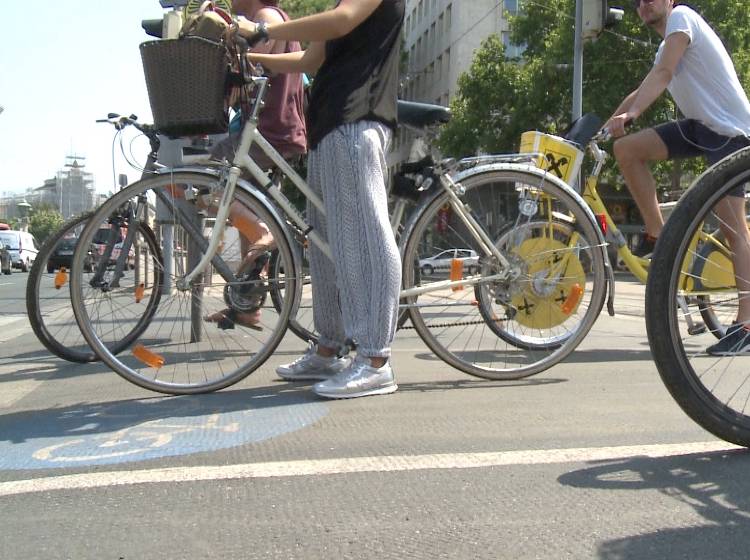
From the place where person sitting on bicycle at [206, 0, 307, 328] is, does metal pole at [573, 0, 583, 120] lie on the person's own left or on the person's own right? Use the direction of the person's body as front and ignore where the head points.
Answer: on the person's own right

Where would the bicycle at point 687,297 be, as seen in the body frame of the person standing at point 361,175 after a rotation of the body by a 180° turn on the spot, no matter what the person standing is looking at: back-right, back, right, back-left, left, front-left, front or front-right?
front-right

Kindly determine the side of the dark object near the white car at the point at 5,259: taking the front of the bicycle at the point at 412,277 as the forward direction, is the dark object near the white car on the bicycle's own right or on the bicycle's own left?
on the bicycle's own right

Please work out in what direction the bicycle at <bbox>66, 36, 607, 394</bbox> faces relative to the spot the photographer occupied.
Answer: facing to the left of the viewer

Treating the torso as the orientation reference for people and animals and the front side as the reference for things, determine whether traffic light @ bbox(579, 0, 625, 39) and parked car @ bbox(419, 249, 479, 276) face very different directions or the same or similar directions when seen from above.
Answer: very different directions

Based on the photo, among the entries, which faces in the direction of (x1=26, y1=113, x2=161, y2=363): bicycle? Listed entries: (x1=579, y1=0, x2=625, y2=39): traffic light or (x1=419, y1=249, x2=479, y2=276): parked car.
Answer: the parked car

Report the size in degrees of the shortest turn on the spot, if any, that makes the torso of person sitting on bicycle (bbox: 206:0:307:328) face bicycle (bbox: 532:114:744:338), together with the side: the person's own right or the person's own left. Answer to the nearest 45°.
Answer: approximately 180°

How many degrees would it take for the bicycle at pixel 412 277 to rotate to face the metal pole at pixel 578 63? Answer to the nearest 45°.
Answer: approximately 90° to its right

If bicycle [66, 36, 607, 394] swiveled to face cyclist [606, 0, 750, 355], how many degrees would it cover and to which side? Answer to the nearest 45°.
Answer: approximately 180°

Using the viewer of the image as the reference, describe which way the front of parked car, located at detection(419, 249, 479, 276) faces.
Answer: facing to the left of the viewer

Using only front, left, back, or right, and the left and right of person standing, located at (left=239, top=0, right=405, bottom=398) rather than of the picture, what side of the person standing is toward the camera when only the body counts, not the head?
left

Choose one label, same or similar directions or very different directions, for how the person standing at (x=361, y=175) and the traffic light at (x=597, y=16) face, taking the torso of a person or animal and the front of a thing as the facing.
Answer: very different directions

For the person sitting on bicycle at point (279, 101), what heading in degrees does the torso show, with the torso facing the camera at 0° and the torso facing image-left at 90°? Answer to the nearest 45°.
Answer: approximately 90°

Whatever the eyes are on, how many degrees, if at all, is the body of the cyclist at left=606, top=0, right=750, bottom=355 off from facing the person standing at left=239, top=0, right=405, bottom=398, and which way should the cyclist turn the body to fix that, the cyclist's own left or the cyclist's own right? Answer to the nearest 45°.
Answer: approximately 45° to the cyclist's own left
